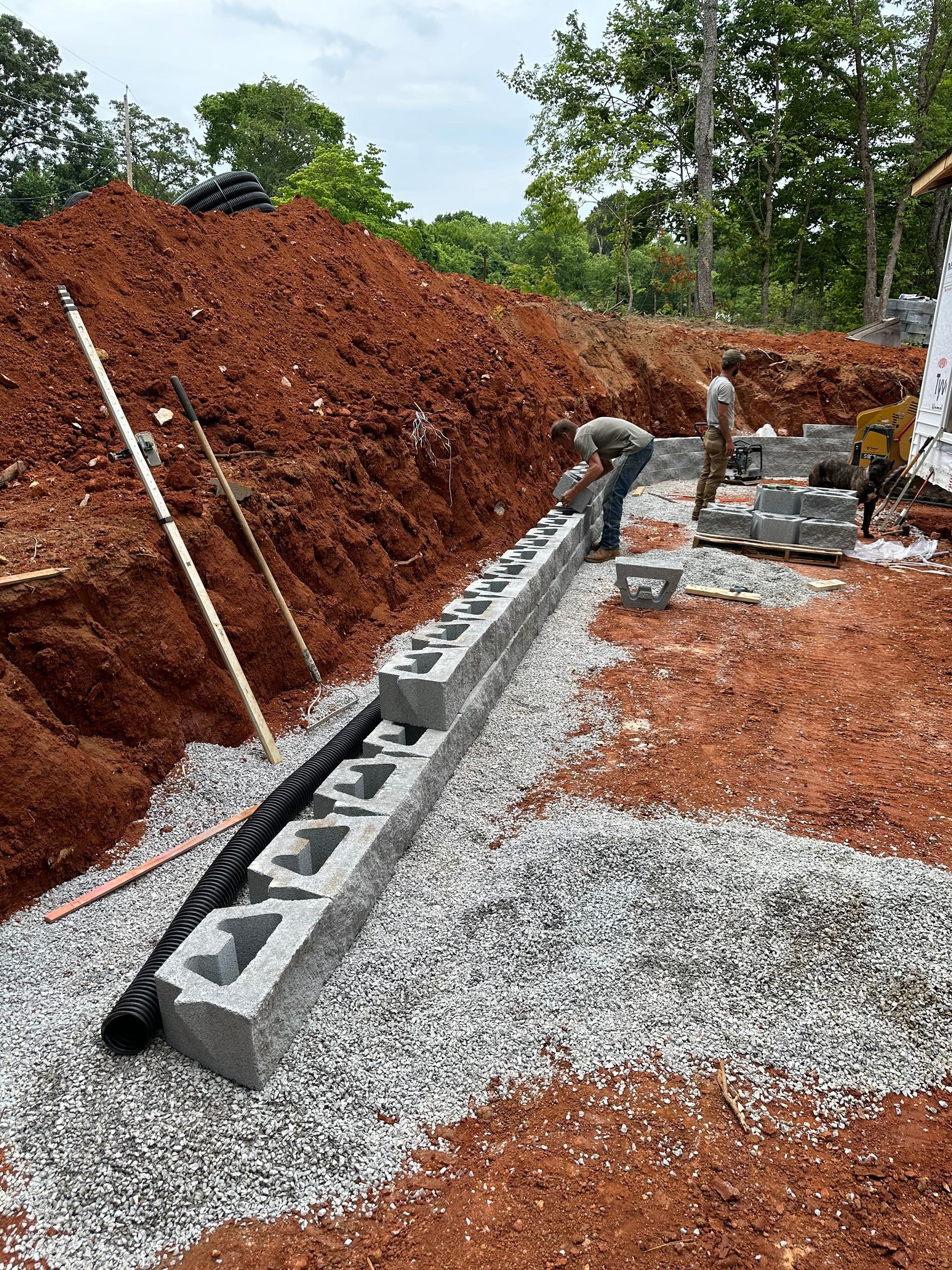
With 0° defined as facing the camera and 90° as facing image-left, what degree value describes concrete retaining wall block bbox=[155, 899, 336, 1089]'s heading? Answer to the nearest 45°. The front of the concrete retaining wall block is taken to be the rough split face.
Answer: approximately 315°

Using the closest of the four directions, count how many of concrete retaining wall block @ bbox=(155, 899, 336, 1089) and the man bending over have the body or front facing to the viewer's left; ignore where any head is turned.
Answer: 1

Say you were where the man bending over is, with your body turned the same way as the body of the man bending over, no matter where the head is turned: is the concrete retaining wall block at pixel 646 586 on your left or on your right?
on your left

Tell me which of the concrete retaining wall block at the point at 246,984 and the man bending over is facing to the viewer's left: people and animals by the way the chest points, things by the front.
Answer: the man bending over

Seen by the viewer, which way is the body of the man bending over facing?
to the viewer's left

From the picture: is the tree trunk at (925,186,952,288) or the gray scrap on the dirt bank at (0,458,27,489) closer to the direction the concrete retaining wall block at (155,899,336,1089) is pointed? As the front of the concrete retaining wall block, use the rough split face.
the tree trunk

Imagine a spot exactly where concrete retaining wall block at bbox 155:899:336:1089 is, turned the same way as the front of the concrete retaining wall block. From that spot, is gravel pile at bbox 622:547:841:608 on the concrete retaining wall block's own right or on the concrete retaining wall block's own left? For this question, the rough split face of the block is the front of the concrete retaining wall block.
on the concrete retaining wall block's own left

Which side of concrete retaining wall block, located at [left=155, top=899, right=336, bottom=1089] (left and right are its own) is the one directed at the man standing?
left

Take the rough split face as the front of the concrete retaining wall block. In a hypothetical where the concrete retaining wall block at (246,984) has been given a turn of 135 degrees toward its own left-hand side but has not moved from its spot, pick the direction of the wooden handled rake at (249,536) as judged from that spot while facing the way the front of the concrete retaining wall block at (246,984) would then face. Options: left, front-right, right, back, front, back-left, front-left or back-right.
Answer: front

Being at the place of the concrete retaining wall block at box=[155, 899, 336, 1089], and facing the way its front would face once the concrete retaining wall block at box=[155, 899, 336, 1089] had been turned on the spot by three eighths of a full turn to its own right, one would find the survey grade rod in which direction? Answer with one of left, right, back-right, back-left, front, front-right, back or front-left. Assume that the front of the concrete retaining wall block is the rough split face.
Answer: right

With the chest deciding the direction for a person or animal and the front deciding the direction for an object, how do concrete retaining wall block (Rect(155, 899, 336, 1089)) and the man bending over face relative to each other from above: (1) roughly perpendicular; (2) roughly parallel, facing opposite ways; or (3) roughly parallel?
roughly parallel, facing opposite ways

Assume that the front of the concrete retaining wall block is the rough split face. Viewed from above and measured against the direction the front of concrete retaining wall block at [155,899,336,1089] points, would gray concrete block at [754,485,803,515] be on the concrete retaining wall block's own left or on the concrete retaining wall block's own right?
on the concrete retaining wall block's own left

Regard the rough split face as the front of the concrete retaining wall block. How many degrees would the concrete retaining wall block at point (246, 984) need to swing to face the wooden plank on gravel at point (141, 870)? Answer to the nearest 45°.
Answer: approximately 135° to its left

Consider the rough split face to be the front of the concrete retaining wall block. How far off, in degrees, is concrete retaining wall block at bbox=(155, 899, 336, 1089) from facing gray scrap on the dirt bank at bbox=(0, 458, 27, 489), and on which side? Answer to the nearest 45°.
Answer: approximately 135° to its left

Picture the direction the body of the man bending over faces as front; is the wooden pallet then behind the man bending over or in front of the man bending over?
behind

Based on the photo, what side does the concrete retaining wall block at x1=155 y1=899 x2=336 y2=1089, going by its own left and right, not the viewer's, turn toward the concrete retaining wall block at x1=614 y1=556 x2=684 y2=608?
left
